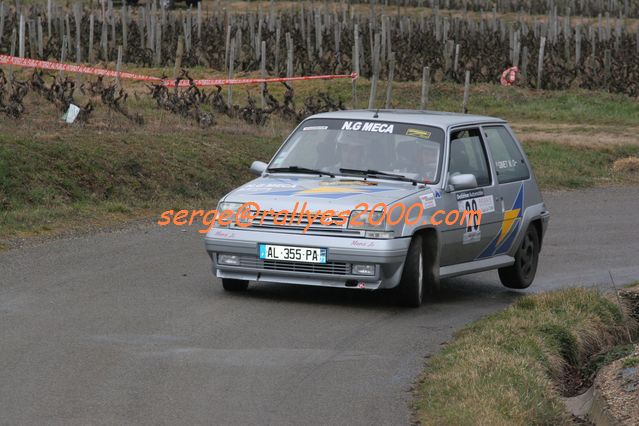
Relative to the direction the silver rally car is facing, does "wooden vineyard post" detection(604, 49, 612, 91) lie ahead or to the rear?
to the rear

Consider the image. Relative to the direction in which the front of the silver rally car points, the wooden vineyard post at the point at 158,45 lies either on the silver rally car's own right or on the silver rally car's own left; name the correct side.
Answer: on the silver rally car's own right

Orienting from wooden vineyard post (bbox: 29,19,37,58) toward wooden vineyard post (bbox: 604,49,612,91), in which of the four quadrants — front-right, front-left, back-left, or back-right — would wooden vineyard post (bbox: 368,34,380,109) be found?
front-right

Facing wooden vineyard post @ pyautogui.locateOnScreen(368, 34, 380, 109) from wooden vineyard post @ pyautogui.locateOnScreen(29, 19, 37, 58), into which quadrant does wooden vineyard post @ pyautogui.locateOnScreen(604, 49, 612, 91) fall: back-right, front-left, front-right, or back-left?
front-left

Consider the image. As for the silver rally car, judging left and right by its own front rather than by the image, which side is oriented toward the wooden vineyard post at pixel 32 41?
right

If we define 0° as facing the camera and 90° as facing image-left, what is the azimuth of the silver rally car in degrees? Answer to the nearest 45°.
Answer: approximately 45°

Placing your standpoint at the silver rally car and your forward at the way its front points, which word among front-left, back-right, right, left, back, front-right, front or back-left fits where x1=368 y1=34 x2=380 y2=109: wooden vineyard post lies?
back-right

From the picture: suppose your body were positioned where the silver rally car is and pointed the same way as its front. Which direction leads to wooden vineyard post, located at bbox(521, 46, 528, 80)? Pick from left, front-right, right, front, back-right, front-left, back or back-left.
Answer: back-right
